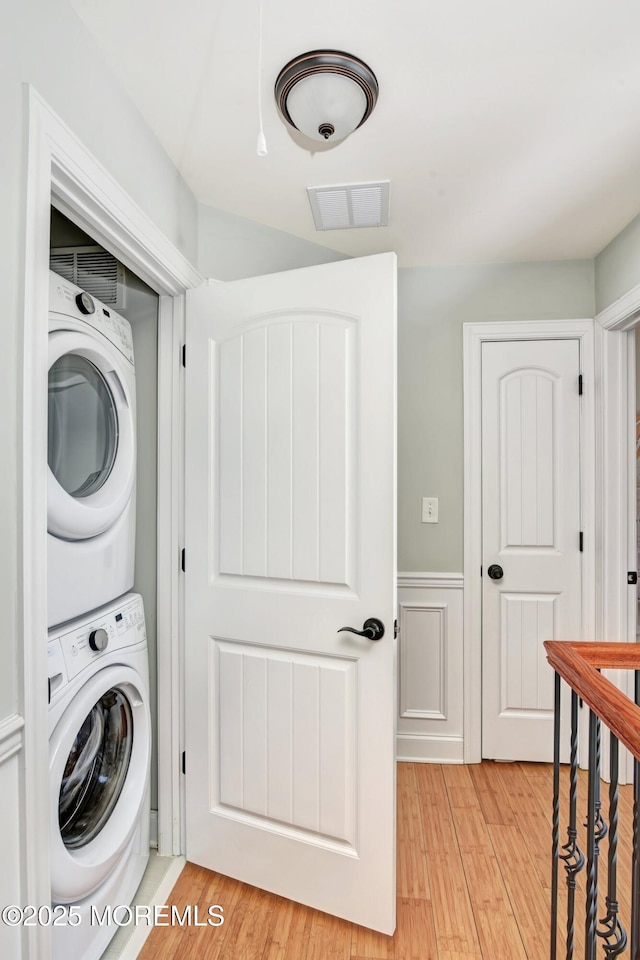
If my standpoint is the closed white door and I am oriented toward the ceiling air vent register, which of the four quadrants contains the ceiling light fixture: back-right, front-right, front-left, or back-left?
front-left

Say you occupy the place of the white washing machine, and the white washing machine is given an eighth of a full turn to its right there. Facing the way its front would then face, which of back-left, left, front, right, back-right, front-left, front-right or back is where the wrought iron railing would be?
front-left

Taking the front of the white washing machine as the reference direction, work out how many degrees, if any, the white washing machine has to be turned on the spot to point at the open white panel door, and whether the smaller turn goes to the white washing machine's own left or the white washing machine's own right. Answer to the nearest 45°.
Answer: approximately 45° to the white washing machine's own left

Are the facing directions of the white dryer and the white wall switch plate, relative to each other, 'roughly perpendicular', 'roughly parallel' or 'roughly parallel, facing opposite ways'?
roughly perpendicular

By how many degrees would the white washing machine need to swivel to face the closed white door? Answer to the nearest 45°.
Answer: approximately 45° to its left

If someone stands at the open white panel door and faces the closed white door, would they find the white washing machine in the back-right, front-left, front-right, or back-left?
back-left

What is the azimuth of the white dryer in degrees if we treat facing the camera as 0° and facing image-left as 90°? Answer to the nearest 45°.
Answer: approximately 315°

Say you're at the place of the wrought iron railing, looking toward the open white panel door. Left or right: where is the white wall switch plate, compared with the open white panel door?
right

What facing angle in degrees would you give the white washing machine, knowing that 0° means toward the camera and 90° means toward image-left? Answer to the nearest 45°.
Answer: approximately 315°

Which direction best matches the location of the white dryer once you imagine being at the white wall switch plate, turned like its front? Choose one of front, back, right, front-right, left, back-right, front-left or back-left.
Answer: front-right

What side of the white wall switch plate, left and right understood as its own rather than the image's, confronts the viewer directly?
front
